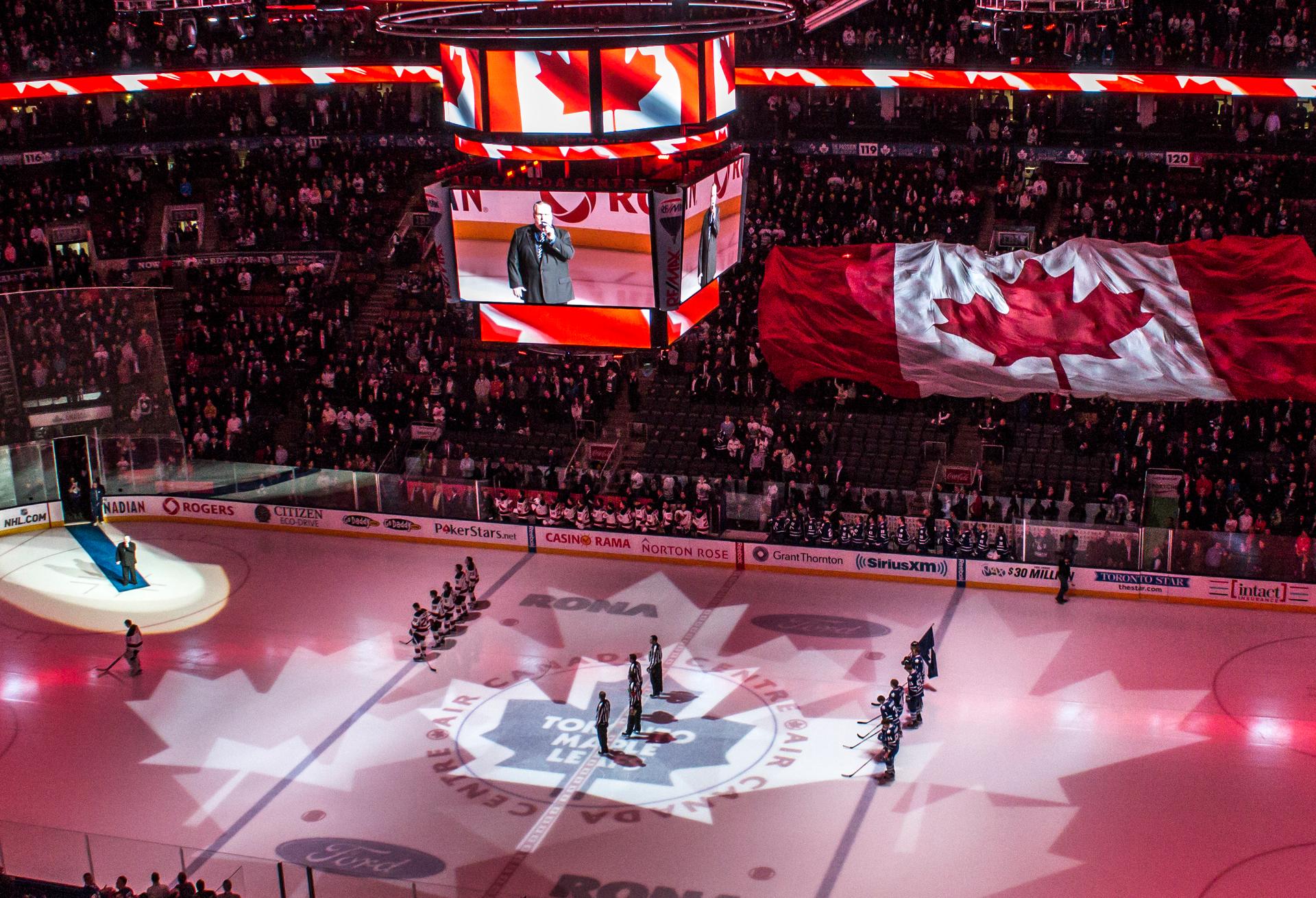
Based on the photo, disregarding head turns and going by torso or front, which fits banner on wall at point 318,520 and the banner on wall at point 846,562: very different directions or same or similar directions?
same or similar directions

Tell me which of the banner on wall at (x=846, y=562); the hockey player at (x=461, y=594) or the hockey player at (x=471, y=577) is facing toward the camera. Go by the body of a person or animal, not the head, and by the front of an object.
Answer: the banner on wall

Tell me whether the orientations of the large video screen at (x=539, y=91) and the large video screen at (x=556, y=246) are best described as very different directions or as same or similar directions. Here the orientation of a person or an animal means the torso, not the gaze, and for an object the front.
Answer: same or similar directions

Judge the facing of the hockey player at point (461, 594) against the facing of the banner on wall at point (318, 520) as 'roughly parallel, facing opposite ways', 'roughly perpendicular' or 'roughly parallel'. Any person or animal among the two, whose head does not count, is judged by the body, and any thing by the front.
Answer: roughly perpendicular

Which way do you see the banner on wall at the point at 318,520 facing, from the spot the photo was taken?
facing the viewer

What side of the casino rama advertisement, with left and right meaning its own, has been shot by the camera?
front
